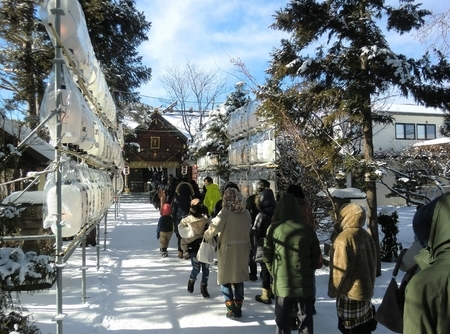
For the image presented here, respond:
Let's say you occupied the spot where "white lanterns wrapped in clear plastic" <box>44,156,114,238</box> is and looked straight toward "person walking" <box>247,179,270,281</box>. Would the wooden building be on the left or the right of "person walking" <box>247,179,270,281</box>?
left

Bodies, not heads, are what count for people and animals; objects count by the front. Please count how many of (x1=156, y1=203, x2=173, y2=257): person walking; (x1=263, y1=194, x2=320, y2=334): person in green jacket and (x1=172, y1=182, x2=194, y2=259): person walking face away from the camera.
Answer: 3

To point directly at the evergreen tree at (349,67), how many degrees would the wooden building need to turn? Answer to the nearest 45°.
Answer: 0° — it already faces it

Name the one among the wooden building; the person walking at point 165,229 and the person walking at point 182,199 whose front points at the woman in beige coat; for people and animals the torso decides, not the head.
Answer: the wooden building

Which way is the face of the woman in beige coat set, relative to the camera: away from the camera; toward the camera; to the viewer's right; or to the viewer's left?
away from the camera

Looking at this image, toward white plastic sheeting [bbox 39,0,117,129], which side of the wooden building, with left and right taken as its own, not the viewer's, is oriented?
front

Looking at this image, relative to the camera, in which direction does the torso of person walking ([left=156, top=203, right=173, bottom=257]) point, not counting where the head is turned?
away from the camera

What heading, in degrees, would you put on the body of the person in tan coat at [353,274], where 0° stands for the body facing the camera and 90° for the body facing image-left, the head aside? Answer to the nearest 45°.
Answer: approximately 135°

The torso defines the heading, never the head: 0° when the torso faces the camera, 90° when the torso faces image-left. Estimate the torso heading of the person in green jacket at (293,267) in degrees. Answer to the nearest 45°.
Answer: approximately 180°

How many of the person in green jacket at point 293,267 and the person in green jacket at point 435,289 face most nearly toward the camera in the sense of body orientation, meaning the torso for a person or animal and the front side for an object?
0

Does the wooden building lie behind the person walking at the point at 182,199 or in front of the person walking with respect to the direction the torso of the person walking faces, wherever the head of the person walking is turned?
in front

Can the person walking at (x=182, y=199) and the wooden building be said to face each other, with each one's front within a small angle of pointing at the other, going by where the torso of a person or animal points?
yes

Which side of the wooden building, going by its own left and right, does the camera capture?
front

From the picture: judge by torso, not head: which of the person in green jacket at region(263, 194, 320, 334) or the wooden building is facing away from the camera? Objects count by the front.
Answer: the person in green jacket

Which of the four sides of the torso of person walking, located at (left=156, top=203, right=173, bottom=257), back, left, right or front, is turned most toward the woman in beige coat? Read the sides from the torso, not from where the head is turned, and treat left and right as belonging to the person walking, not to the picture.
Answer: back

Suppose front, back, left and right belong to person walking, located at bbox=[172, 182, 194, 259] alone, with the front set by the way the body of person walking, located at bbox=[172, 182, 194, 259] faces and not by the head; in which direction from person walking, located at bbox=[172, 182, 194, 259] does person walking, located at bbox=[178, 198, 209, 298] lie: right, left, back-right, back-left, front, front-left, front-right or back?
back

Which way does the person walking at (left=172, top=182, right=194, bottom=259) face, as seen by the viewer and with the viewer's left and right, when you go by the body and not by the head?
facing away from the viewer

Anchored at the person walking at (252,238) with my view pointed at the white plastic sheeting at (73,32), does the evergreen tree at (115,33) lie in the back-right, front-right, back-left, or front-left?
back-right
